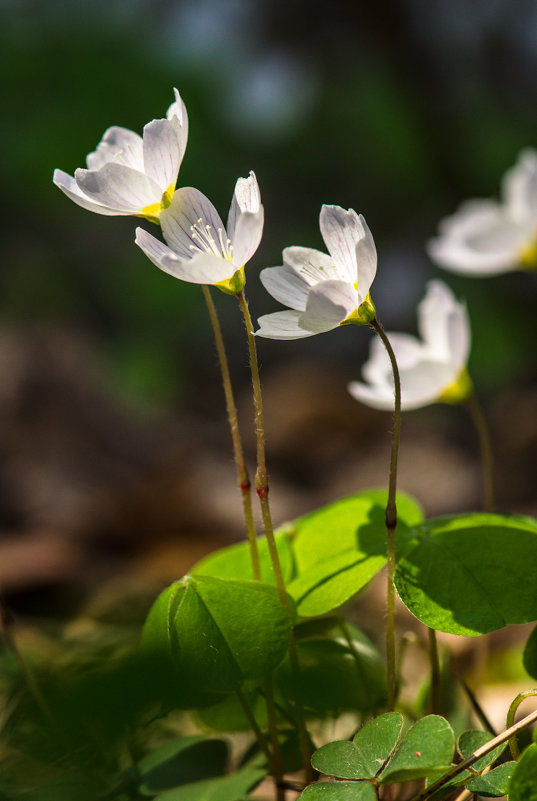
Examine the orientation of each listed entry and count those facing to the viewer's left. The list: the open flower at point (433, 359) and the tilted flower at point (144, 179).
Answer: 2

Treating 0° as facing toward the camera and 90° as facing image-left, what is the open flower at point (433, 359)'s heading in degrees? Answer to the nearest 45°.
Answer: approximately 90°

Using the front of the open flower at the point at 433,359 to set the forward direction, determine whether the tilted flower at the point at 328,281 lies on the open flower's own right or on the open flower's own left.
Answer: on the open flower's own left

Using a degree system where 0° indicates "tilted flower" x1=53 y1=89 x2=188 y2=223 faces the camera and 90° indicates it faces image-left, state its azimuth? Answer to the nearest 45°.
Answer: approximately 90°
